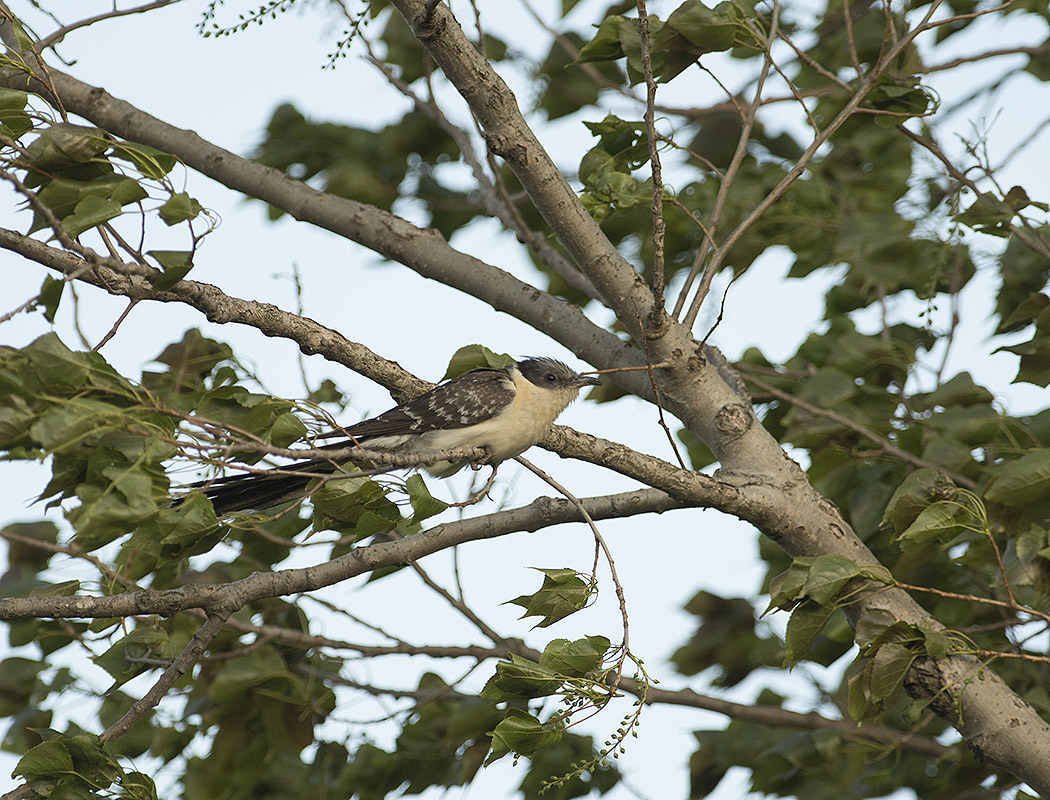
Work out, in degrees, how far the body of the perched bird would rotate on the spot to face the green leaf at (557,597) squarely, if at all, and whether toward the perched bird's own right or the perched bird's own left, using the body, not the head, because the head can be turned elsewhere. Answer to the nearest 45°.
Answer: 0° — it already faces it

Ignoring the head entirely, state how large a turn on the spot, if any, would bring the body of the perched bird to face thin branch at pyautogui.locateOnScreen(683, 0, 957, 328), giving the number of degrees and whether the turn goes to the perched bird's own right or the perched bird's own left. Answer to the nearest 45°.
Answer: approximately 45° to the perched bird's own right

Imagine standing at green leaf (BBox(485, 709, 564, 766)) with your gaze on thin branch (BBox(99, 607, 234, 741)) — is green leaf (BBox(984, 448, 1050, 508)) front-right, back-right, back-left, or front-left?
back-right

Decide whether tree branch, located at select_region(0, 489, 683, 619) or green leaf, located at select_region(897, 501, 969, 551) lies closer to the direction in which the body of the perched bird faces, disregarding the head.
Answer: the green leaf

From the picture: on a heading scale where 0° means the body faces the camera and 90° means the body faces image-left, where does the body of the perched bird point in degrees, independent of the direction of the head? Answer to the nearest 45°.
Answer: approximately 270°

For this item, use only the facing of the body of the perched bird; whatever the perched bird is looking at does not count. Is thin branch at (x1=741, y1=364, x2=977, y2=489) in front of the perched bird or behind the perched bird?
in front

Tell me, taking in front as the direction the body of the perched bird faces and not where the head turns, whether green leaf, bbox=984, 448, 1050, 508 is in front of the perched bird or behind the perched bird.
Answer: in front
